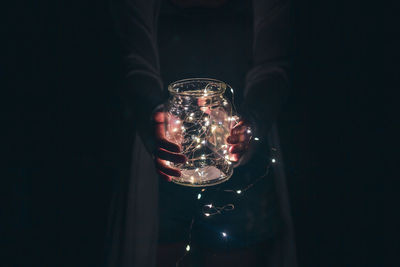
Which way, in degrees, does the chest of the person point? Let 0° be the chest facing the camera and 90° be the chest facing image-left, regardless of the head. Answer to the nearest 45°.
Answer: approximately 0°
